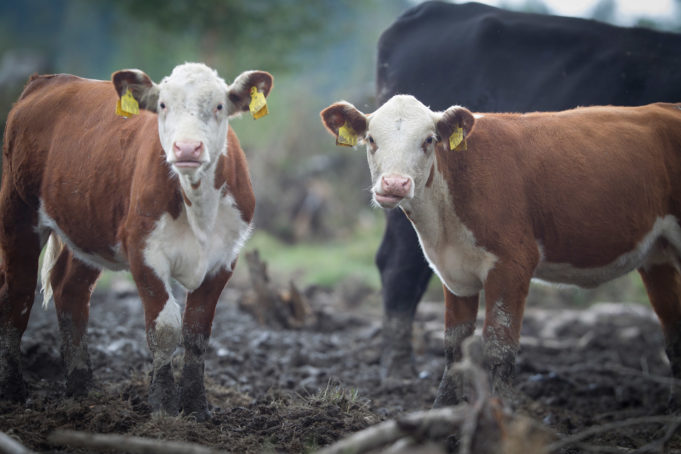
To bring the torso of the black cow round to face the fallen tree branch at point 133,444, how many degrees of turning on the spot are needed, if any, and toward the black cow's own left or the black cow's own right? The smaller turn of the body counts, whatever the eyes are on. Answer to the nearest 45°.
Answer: approximately 90° to the black cow's own right

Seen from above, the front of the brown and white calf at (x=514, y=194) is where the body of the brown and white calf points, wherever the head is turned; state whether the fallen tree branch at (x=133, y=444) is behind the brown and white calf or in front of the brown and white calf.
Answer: in front

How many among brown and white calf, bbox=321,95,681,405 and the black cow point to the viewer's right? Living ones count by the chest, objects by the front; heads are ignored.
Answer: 1

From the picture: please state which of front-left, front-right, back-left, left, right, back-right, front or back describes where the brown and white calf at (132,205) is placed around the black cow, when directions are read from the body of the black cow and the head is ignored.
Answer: back-right

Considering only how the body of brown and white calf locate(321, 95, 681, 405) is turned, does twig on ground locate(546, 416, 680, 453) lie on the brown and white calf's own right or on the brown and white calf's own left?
on the brown and white calf's own left

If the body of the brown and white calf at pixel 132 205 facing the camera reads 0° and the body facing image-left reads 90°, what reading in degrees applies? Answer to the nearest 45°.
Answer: approximately 315°

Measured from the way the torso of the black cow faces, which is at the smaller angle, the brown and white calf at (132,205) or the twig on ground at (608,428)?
the twig on ground

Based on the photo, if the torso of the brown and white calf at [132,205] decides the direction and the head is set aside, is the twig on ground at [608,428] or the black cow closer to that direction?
the twig on ground

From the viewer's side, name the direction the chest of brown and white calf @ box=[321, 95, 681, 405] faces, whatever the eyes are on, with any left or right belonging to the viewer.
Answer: facing the viewer and to the left of the viewer

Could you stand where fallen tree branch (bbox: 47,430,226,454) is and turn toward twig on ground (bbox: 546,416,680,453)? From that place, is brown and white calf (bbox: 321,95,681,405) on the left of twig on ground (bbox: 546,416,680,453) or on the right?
left
